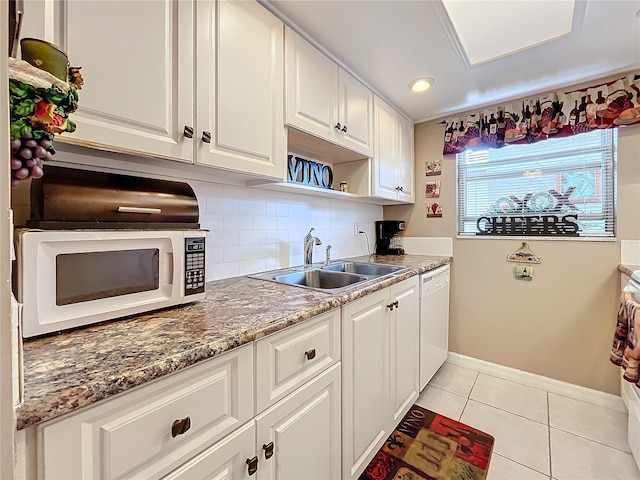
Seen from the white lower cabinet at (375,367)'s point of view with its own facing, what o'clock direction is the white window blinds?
The white window blinds is roughly at 9 o'clock from the white lower cabinet.

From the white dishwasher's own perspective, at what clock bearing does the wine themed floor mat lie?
The wine themed floor mat is roughly at 3 o'clock from the white dishwasher.

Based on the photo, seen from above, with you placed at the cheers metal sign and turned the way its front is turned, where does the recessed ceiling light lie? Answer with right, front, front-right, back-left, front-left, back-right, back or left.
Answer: front-right

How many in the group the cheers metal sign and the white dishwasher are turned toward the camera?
1

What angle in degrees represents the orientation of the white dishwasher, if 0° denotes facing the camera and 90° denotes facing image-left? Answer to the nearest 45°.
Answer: approximately 270°

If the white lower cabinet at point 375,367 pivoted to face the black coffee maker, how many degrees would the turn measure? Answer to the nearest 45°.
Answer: approximately 135° to its left

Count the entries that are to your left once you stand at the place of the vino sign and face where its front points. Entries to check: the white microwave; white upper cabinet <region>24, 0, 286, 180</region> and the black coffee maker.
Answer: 1

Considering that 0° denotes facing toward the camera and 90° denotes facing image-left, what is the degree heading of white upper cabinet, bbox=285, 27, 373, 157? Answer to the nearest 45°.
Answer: approximately 315°

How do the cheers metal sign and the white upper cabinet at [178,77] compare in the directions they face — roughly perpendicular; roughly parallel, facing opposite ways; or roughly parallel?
roughly perpendicular

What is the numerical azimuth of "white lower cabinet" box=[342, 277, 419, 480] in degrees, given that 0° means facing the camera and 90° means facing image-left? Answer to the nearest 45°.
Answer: approximately 315°

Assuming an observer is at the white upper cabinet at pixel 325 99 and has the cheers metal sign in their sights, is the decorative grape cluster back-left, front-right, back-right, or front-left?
back-right

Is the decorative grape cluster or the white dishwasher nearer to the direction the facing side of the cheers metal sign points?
the decorative grape cluster
